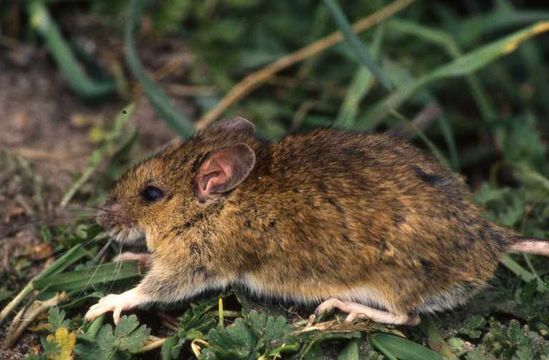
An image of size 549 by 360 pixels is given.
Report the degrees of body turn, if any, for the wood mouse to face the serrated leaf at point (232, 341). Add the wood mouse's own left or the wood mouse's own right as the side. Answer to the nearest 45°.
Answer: approximately 45° to the wood mouse's own left

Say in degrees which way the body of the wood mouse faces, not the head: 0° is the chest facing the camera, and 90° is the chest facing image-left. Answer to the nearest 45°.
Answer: approximately 90°

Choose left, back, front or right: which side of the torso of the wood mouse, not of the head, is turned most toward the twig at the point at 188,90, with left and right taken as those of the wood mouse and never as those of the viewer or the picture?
right

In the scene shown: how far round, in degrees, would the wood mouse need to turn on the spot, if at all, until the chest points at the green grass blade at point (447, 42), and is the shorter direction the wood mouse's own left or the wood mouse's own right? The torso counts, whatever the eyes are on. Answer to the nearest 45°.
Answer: approximately 135° to the wood mouse's own right

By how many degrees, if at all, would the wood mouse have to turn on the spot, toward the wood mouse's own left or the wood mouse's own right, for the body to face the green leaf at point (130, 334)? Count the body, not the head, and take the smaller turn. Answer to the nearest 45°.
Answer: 0° — it already faces it

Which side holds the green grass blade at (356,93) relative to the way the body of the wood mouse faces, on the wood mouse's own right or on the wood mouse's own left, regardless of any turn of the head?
on the wood mouse's own right

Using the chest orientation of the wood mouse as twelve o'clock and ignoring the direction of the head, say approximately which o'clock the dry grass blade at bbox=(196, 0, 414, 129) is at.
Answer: The dry grass blade is roughly at 3 o'clock from the wood mouse.

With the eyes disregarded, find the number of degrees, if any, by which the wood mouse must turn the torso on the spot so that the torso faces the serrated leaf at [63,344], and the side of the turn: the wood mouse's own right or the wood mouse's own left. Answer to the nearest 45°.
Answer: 0° — it already faces it
